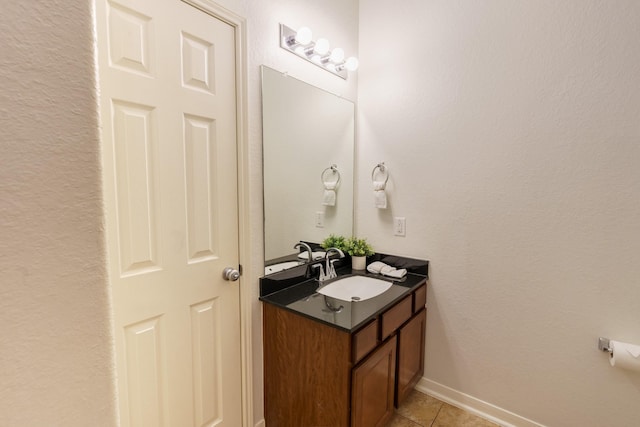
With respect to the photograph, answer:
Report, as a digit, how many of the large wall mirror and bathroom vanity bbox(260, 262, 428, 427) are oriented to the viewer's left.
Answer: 0

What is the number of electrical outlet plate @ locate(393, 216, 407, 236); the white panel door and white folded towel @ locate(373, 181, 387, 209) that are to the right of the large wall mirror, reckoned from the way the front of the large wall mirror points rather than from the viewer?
1

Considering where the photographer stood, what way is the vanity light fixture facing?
facing the viewer and to the right of the viewer

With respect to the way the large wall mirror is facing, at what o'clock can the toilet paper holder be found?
The toilet paper holder is roughly at 11 o'clock from the large wall mirror.

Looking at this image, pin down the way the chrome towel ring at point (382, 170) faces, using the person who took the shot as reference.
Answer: facing the viewer and to the left of the viewer

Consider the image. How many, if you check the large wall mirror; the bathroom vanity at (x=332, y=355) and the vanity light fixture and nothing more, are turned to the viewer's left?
0

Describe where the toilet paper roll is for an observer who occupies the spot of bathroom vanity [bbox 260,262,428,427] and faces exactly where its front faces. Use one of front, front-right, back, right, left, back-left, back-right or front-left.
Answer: front-left
